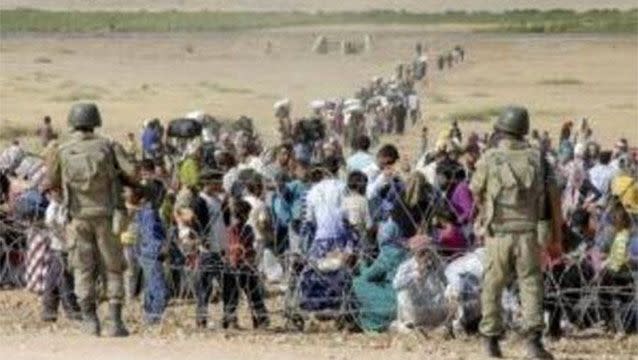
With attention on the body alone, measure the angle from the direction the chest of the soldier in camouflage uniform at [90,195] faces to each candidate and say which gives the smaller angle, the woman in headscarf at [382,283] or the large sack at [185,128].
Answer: the large sack

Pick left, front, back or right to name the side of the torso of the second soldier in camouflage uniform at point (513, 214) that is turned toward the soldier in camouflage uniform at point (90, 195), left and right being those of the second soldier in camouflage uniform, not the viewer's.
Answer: left

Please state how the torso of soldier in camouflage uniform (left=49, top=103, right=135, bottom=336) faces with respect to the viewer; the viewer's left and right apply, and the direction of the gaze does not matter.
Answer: facing away from the viewer

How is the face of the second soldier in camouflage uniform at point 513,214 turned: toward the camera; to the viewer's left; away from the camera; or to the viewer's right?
away from the camera

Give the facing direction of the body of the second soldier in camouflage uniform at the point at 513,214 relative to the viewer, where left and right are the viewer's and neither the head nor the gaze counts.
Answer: facing away from the viewer
